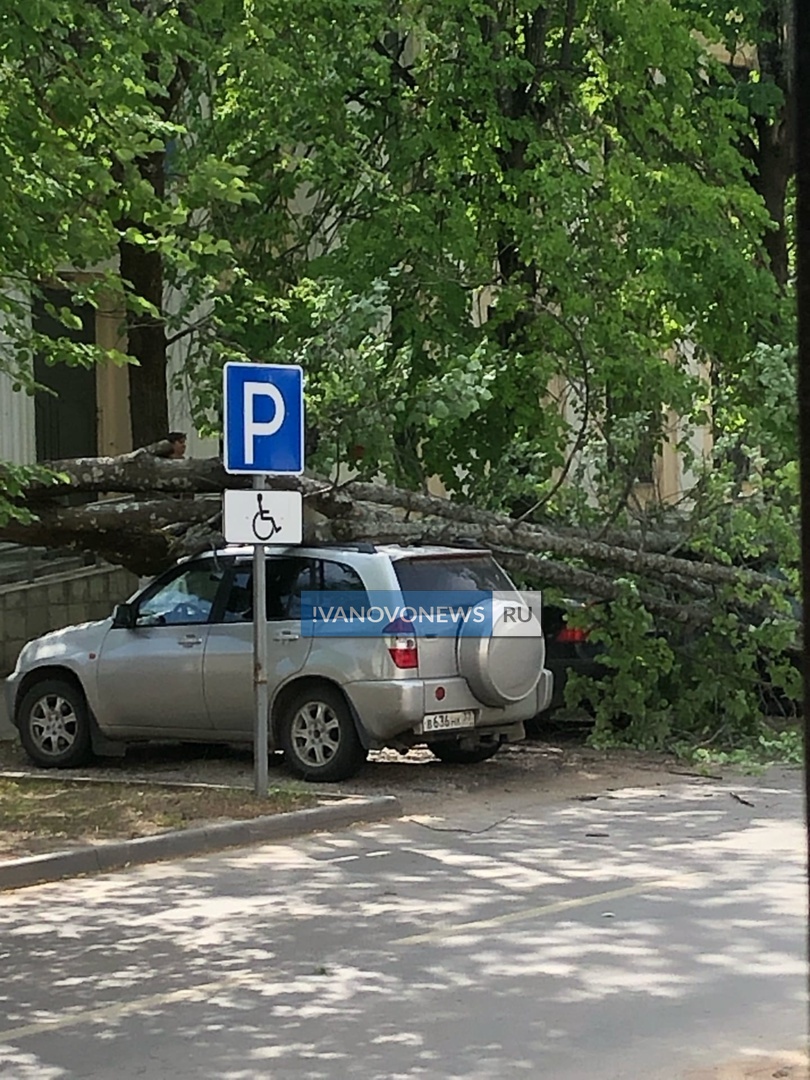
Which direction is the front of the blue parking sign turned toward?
toward the camera

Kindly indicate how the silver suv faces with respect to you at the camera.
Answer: facing away from the viewer and to the left of the viewer

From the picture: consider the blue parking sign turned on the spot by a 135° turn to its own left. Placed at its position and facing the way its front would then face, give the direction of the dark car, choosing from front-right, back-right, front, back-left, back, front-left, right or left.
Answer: front

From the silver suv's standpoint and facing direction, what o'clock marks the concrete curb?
The concrete curb is roughly at 8 o'clock from the silver suv.

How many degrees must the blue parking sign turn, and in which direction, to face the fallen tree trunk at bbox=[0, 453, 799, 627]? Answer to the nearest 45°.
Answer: approximately 180°

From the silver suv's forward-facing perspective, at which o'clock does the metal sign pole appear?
The metal sign pole is roughly at 8 o'clock from the silver suv.
